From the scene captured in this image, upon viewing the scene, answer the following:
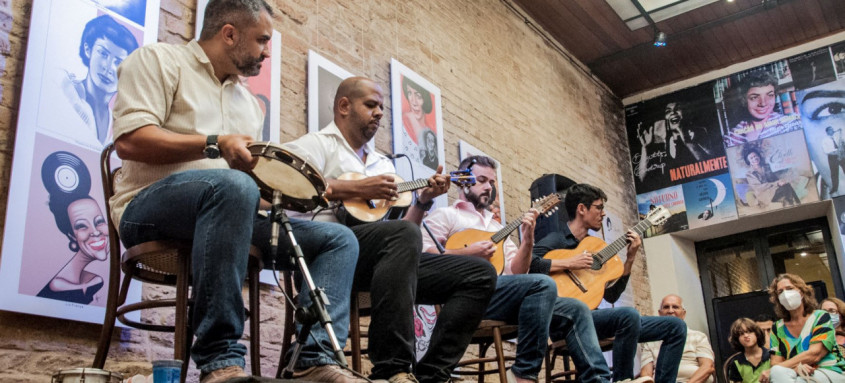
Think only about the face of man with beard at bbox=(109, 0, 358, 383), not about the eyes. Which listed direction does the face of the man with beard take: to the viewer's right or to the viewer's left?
to the viewer's right

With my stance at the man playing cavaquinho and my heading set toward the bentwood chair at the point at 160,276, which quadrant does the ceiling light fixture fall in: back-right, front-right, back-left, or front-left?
back-right

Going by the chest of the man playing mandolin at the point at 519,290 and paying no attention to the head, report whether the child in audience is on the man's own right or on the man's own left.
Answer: on the man's own left

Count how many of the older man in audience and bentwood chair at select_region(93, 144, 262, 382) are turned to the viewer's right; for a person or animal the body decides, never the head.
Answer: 1

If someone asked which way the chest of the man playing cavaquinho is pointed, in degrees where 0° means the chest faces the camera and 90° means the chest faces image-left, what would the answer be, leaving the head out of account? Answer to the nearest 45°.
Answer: approximately 315°

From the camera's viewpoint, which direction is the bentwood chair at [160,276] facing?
to the viewer's right
